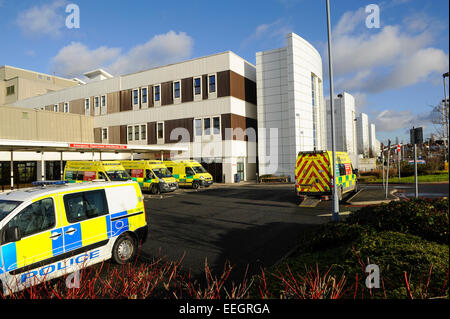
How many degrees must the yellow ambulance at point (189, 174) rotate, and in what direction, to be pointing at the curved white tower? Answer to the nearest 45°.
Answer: approximately 90° to its left

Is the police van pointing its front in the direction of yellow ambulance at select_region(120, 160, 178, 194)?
no

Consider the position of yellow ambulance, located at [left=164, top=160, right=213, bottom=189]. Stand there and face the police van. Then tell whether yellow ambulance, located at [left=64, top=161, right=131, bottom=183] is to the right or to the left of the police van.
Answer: right

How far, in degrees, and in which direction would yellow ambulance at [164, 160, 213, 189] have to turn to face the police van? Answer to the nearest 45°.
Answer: approximately 45° to its right

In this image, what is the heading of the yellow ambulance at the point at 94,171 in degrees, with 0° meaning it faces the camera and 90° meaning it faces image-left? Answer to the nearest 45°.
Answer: approximately 315°

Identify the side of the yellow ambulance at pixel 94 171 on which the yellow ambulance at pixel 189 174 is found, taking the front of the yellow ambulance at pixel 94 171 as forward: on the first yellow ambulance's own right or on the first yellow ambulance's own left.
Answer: on the first yellow ambulance's own left

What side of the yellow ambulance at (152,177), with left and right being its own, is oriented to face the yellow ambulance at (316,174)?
front

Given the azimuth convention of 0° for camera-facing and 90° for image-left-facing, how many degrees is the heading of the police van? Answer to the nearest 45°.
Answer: approximately 45°

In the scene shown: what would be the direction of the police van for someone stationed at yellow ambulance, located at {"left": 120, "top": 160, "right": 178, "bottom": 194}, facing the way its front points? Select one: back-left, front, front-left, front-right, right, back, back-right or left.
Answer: front-right

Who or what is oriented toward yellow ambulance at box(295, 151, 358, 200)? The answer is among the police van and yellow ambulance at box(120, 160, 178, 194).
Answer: yellow ambulance at box(120, 160, 178, 194)

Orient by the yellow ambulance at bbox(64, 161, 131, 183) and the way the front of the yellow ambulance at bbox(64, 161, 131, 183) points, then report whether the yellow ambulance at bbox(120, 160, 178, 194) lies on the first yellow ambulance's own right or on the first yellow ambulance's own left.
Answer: on the first yellow ambulance's own left

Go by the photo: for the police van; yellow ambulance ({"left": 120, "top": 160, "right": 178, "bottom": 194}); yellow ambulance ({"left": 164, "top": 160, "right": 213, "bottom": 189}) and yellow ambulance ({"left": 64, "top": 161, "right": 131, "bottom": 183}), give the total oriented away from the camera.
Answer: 0

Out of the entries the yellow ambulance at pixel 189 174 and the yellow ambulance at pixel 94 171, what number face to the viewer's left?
0

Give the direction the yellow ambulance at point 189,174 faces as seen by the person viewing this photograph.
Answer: facing the viewer and to the right of the viewer

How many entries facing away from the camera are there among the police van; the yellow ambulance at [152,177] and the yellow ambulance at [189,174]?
0

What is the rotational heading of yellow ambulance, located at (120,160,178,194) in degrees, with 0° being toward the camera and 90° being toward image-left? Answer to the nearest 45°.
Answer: approximately 315°
